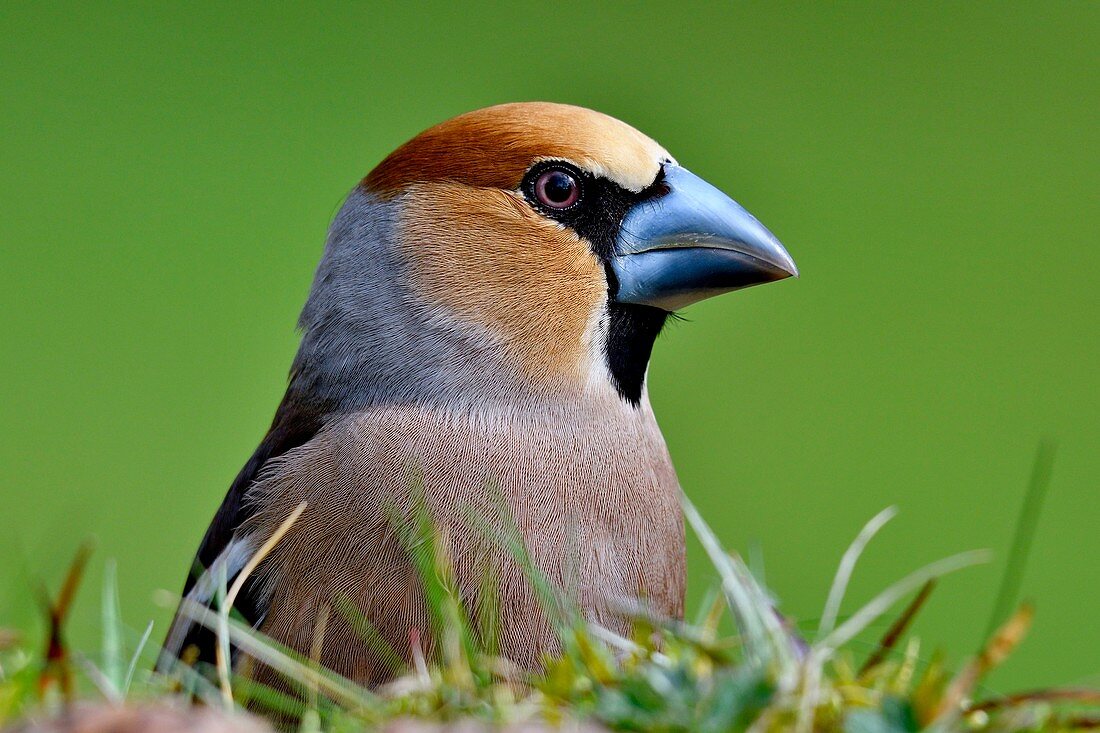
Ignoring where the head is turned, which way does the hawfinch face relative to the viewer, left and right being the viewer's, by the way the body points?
facing to the right of the viewer

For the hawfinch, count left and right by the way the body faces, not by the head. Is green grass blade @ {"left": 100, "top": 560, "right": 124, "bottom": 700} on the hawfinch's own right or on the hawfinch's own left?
on the hawfinch's own right
